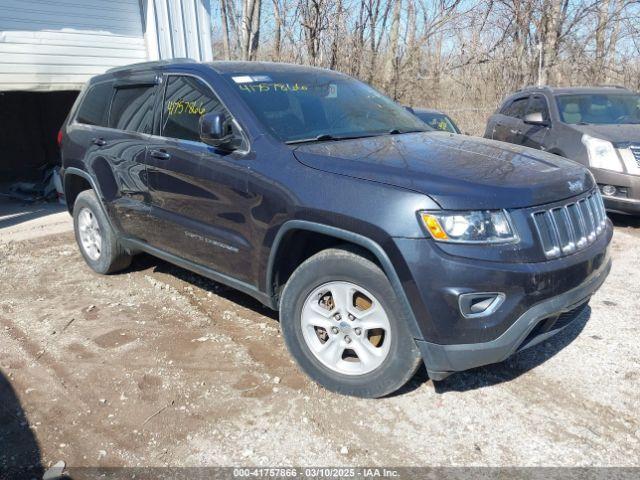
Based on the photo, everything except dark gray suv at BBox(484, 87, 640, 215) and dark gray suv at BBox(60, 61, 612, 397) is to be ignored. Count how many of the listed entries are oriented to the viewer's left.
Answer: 0

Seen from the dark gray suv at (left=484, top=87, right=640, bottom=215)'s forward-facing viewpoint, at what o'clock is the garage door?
The garage door is roughly at 4 o'clock from the dark gray suv.

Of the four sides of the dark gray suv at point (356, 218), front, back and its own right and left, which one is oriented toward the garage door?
back

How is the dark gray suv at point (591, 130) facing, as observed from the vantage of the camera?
facing the viewer and to the right of the viewer

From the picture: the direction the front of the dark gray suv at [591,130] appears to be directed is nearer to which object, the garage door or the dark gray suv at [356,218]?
the dark gray suv

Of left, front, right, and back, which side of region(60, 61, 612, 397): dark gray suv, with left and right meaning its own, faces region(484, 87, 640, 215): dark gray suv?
left

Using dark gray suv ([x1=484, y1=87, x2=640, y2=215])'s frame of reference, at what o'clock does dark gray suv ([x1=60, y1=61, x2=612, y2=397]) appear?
dark gray suv ([x1=60, y1=61, x2=612, y2=397]) is roughly at 2 o'clock from dark gray suv ([x1=484, y1=87, x2=640, y2=215]).
